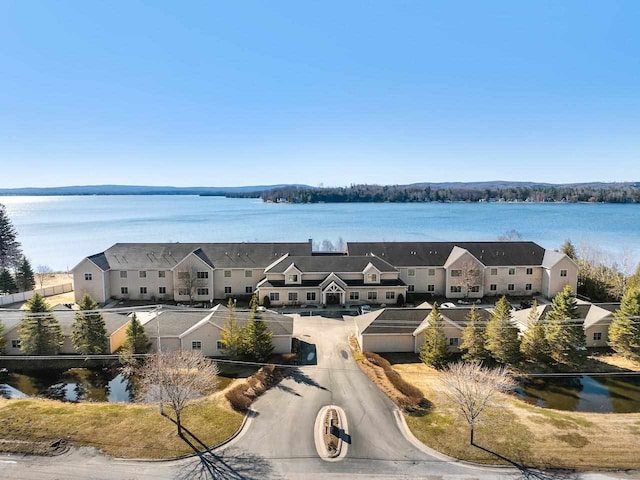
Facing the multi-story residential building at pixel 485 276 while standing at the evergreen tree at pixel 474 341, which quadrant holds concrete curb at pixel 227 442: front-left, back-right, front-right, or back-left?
back-left

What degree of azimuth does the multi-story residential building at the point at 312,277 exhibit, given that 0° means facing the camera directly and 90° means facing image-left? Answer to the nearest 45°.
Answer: approximately 0°

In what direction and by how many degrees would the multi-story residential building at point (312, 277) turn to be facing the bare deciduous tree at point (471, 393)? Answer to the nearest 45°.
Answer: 0° — it already faces it

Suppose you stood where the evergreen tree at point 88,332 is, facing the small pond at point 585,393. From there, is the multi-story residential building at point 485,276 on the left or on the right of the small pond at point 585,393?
left

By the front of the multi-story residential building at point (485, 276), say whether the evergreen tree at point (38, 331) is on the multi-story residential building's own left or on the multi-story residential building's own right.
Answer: on the multi-story residential building's own right

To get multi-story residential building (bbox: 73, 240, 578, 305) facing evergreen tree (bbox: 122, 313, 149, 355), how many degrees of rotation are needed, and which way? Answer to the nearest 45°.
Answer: approximately 45° to its right

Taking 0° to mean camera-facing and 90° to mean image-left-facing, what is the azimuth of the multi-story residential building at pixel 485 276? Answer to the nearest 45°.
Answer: approximately 0°
